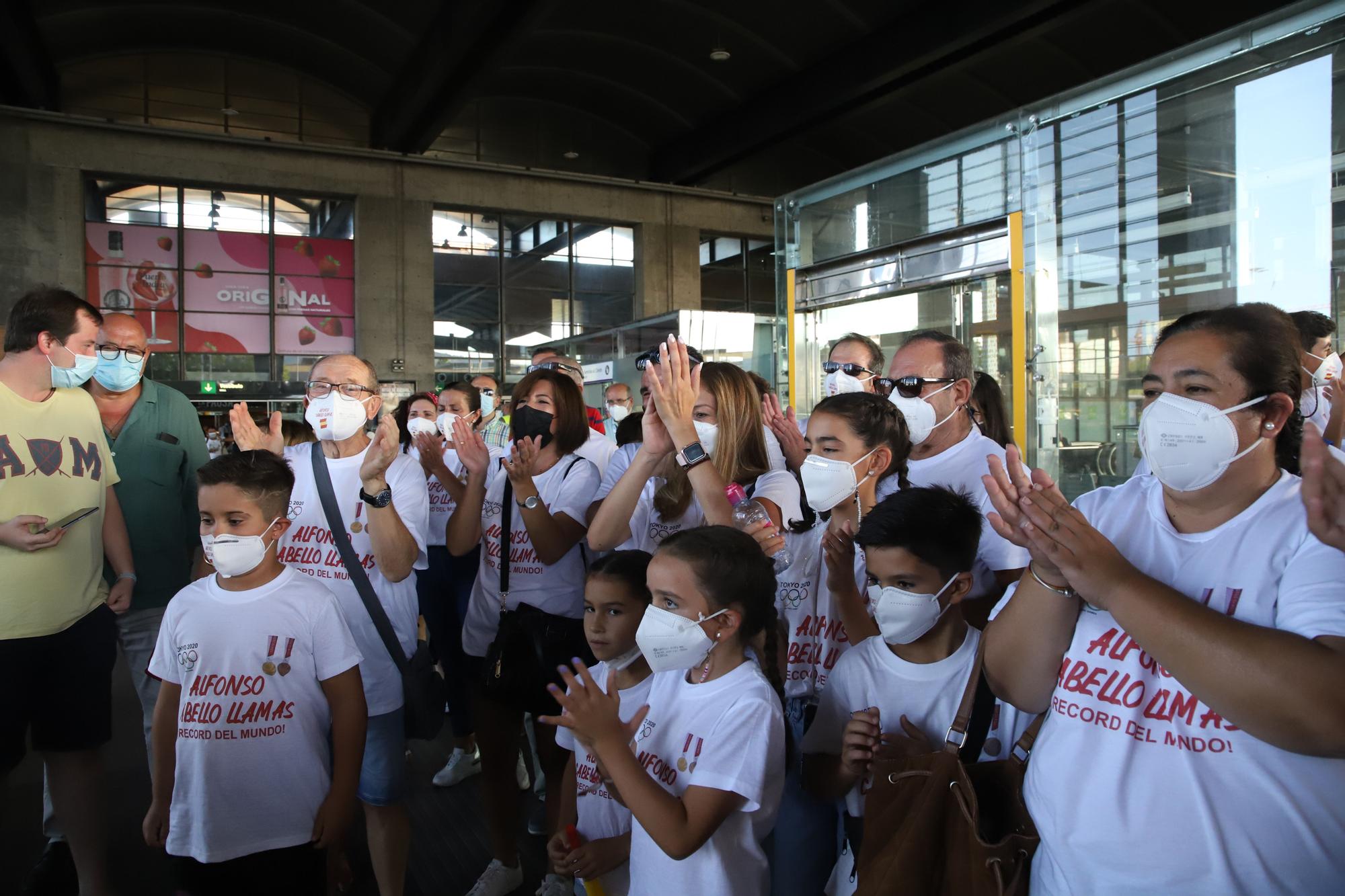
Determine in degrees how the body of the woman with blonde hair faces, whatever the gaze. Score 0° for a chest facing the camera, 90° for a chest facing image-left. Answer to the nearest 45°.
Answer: approximately 45°

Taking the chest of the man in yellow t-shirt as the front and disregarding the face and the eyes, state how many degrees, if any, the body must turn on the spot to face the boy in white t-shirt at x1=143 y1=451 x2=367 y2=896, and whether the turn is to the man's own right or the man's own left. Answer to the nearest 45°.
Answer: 0° — they already face them

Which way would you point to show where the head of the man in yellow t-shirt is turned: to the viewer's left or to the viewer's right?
to the viewer's right

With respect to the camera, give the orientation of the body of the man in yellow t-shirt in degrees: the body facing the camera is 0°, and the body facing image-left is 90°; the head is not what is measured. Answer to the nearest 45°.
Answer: approximately 0°

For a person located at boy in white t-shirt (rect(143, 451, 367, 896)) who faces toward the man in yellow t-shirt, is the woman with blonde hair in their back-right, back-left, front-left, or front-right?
back-right
